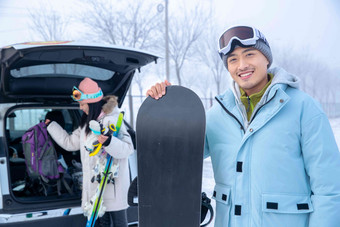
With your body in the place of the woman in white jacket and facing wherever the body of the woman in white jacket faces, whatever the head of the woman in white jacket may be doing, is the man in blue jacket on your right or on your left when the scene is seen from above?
on your left

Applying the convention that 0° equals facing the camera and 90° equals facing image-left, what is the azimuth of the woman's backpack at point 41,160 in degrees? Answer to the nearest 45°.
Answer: approximately 45°

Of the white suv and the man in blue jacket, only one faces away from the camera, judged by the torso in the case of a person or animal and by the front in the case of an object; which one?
the white suv

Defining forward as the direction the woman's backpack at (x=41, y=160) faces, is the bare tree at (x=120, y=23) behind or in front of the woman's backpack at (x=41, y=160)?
behind

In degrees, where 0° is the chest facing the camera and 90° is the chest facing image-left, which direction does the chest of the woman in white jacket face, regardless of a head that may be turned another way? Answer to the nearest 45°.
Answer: approximately 45°

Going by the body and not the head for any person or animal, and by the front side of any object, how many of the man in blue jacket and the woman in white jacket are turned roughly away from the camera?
0

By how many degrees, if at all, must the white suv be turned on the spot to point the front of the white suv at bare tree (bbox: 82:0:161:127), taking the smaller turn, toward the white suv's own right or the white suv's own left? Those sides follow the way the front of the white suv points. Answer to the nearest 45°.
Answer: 0° — it already faces it

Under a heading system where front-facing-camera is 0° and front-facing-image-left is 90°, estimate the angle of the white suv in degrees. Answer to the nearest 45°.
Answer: approximately 180°

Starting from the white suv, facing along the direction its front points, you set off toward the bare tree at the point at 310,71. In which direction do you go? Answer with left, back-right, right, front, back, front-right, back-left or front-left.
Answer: front-right

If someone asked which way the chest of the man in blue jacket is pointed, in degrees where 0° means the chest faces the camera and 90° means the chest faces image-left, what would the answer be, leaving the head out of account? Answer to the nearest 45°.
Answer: approximately 45°

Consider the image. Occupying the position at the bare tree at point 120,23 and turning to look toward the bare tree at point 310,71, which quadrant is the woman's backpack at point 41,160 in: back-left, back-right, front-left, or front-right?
back-right
